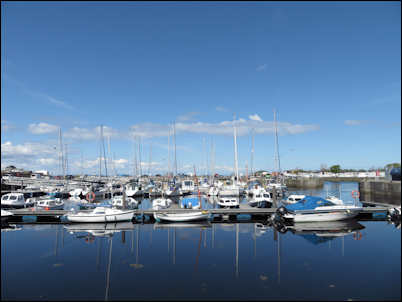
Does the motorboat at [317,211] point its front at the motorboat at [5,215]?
no

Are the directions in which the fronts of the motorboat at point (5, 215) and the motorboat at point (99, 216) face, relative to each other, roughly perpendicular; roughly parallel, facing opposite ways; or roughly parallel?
roughly parallel

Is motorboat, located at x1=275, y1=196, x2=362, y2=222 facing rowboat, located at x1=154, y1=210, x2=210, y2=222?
no

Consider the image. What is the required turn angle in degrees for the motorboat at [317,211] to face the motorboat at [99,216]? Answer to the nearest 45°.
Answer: approximately 180°

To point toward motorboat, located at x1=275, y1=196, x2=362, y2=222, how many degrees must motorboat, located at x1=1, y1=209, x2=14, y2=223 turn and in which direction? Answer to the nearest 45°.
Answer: approximately 45° to its right

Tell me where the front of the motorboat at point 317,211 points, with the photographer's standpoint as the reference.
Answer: facing to the right of the viewer
